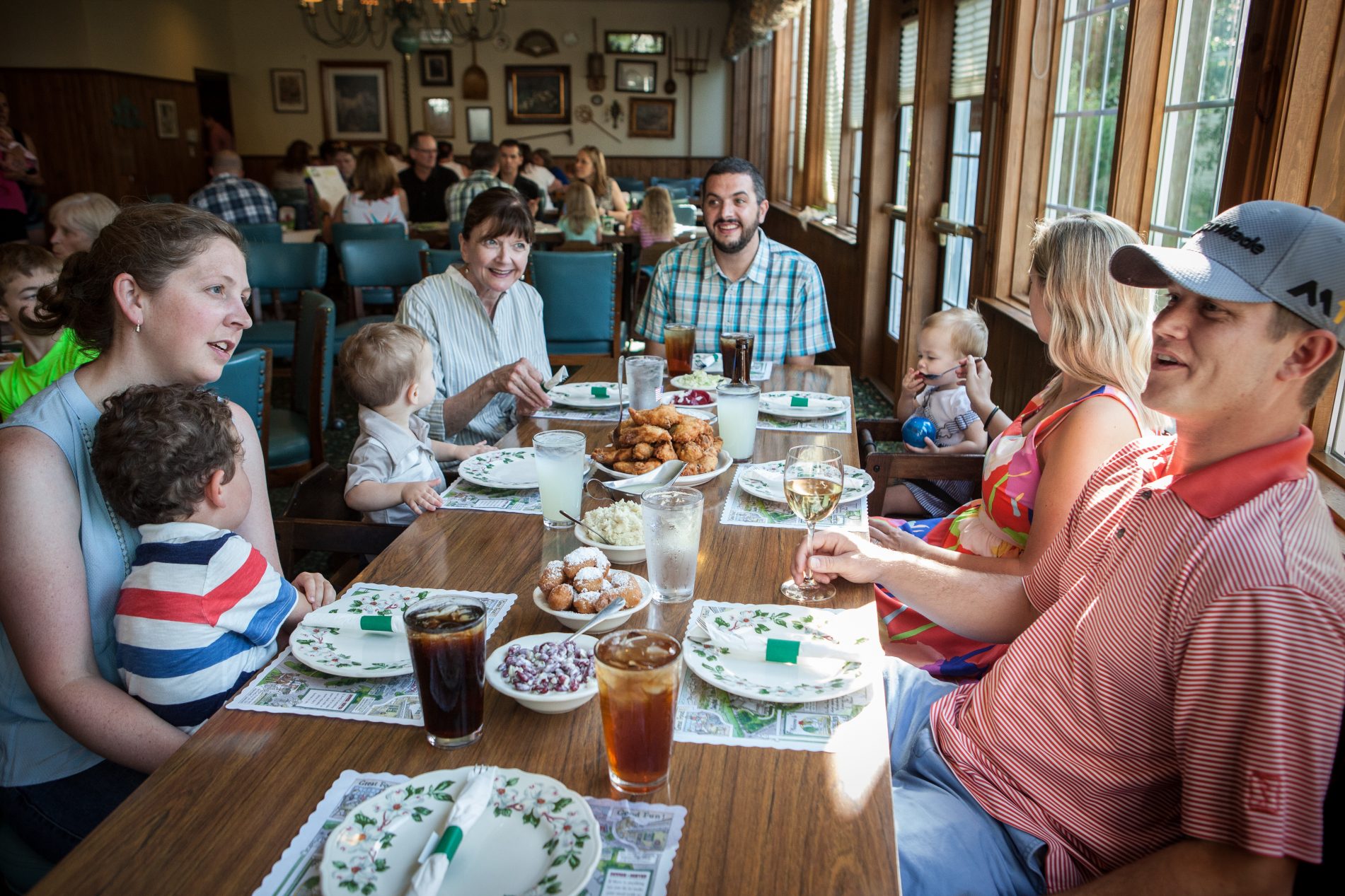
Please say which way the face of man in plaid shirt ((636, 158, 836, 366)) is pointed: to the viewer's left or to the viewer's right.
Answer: to the viewer's left

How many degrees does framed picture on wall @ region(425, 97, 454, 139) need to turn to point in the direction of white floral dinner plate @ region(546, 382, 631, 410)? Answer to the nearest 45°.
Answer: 0° — it already faces it

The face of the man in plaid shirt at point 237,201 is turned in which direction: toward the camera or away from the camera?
away from the camera

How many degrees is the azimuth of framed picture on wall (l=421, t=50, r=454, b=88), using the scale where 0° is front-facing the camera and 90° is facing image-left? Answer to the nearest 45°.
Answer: approximately 0°

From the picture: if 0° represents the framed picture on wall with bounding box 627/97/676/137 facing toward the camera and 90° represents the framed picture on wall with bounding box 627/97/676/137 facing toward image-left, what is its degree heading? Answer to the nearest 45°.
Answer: approximately 0°

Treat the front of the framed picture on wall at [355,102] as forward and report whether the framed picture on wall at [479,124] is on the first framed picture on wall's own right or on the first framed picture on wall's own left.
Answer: on the first framed picture on wall's own left

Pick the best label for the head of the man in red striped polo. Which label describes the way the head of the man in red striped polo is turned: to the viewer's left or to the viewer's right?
to the viewer's left

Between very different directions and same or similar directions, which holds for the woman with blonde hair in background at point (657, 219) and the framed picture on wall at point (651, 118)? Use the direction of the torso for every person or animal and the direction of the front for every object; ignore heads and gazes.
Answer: very different directions

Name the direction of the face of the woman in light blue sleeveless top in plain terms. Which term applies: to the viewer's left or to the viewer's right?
to the viewer's right

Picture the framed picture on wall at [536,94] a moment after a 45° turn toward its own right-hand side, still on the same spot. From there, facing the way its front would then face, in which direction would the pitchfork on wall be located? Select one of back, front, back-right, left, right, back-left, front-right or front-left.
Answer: back-left
